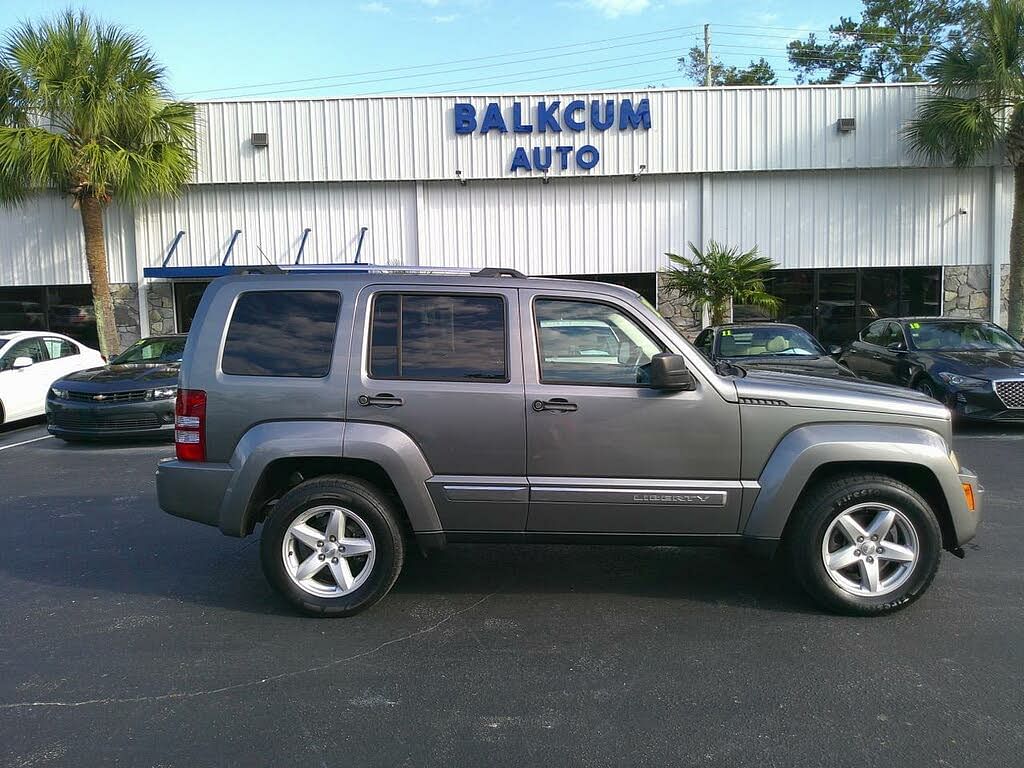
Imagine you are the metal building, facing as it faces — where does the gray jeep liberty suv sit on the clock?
The gray jeep liberty suv is roughly at 12 o'clock from the metal building.

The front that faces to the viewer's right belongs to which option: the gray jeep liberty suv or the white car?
the gray jeep liberty suv

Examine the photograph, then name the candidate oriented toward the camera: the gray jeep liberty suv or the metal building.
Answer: the metal building

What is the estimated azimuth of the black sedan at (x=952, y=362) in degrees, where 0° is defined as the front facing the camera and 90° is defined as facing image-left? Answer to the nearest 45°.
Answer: approximately 315°

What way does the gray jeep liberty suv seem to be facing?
to the viewer's right

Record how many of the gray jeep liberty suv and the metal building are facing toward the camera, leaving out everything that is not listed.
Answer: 1

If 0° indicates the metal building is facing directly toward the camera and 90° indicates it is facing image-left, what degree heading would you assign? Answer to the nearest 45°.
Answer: approximately 0°

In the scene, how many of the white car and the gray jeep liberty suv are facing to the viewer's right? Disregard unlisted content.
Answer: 1

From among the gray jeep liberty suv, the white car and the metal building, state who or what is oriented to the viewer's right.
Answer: the gray jeep liberty suv

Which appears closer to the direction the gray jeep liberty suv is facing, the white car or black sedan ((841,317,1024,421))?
the black sedan
